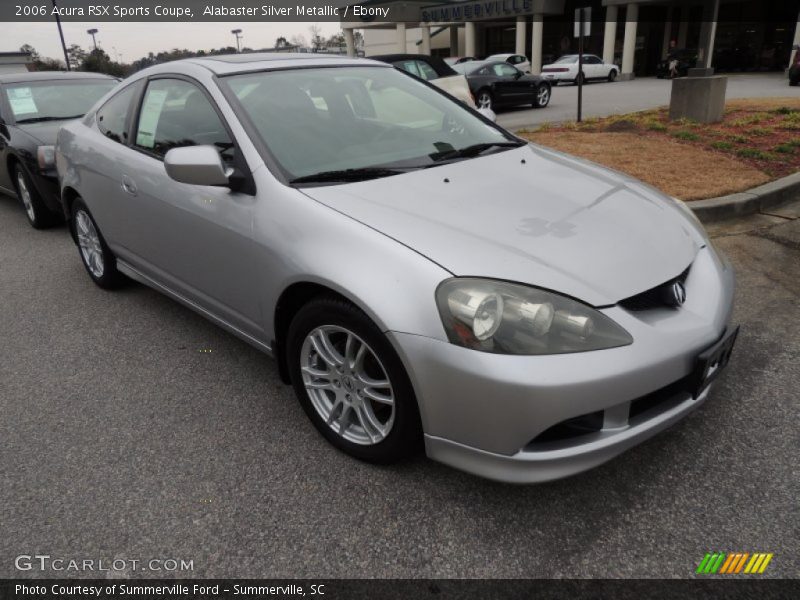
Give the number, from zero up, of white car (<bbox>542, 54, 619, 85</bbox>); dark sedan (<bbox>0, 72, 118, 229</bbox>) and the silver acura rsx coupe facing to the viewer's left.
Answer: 0

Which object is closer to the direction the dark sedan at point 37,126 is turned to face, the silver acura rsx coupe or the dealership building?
the silver acura rsx coupe

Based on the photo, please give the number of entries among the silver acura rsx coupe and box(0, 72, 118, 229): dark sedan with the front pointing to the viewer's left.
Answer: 0

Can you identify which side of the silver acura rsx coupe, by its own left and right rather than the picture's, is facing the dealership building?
left

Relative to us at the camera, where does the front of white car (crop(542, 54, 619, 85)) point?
facing away from the viewer and to the right of the viewer

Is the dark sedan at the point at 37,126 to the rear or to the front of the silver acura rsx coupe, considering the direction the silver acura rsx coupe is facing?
to the rear

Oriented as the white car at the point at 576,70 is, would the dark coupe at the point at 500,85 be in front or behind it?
behind

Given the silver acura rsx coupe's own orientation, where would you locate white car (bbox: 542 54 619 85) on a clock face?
The white car is roughly at 8 o'clock from the silver acura rsx coupe.

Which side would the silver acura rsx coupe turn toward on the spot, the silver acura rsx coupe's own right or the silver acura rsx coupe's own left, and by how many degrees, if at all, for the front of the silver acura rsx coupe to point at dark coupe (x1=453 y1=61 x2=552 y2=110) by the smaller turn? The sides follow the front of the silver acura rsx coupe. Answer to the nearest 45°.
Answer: approximately 135° to the silver acura rsx coupe's own left

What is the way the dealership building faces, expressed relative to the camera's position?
facing the viewer and to the left of the viewer

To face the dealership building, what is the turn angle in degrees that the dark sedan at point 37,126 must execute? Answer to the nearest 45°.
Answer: approximately 90° to its left

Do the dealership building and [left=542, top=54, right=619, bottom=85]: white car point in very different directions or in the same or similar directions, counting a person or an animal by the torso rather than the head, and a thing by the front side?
very different directions

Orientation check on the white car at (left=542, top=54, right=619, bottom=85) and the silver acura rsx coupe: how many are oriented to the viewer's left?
0

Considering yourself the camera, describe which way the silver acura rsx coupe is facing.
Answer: facing the viewer and to the right of the viewer
